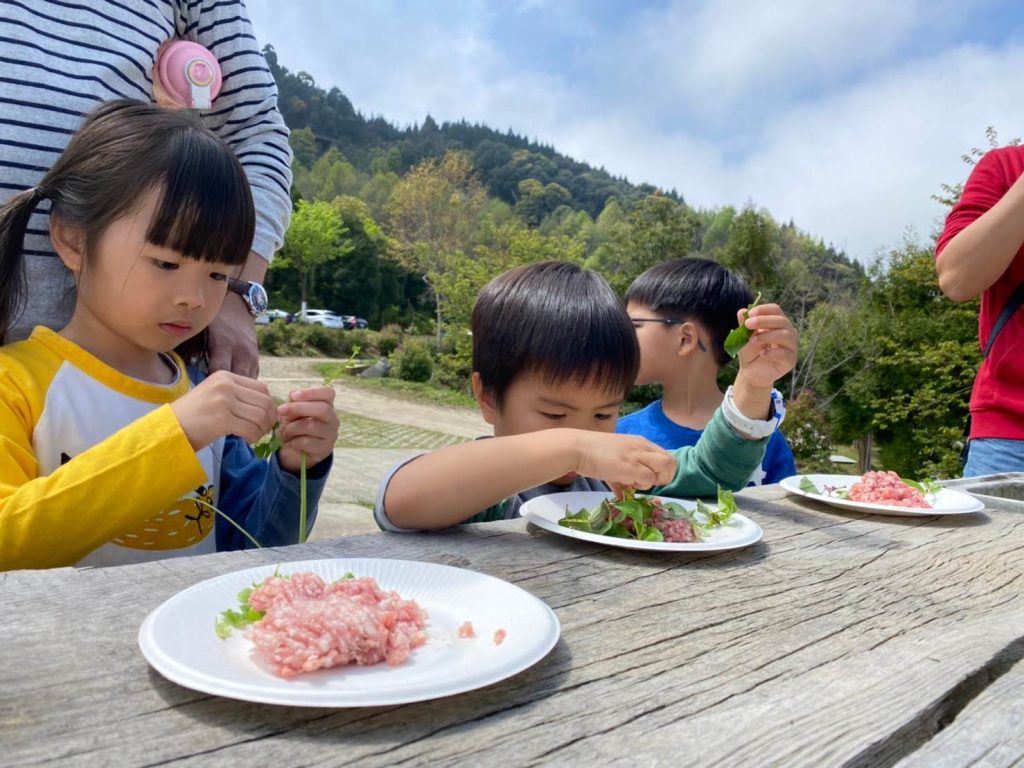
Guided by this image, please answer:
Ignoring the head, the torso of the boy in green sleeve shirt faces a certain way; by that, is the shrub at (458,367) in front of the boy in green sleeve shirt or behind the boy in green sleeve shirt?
behind

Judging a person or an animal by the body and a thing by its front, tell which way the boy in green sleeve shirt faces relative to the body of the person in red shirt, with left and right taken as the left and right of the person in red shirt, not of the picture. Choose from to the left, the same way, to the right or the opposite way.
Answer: to the left

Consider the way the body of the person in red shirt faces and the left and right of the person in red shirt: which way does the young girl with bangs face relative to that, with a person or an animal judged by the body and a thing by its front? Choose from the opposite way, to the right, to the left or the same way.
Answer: to the left

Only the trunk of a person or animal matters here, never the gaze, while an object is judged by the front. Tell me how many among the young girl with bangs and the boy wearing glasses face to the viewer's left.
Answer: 1

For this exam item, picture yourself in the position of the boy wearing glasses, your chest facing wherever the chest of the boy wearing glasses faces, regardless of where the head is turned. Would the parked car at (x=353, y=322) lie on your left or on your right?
on your right

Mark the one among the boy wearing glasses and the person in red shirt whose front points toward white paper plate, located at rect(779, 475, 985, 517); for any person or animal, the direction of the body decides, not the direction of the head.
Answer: the person in red shirt

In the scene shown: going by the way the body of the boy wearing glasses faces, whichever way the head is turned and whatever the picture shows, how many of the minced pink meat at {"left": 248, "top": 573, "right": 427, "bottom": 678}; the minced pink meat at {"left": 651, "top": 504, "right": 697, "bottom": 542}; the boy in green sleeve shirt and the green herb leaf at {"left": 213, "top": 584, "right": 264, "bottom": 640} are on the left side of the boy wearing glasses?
4

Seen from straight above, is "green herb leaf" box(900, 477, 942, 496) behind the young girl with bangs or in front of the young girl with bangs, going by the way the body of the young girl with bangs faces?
in front

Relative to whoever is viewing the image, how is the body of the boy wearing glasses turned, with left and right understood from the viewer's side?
facing to the left of the viewer
